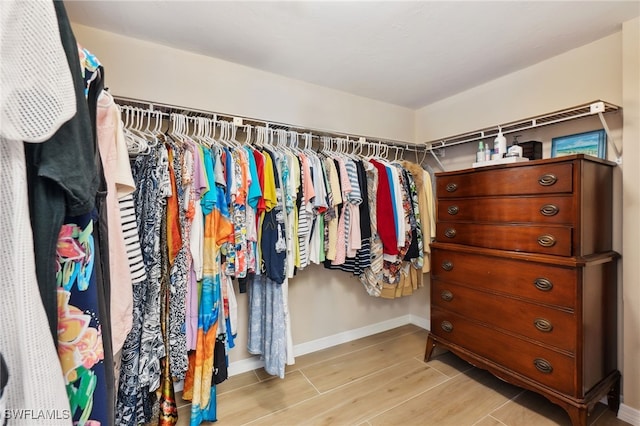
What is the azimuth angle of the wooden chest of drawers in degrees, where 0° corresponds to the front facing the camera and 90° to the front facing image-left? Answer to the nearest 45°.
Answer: approximately 45°

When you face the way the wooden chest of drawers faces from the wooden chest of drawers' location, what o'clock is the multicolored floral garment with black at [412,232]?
The multicolored floral garment with black is roughly at 2 o'clock from the wooden chest of drawers.

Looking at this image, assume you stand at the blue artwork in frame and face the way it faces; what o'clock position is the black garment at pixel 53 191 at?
The black garment is roughly at 11 o'clock from the blue artwork in frame.

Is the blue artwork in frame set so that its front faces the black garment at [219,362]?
yes

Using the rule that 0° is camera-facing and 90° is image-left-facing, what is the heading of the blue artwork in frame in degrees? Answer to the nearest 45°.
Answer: approximately 45°

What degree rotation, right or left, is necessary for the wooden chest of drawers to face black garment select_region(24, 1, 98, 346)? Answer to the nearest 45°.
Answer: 0° — it already faces it

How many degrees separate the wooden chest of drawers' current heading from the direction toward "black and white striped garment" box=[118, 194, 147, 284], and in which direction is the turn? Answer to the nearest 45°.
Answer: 0° — it already faces it

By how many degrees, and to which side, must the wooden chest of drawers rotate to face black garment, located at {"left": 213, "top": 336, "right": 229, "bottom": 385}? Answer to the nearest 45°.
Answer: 0° — it already faces it
